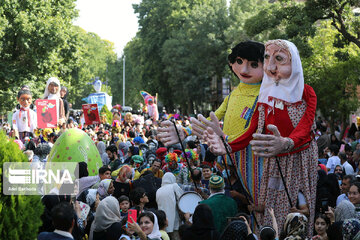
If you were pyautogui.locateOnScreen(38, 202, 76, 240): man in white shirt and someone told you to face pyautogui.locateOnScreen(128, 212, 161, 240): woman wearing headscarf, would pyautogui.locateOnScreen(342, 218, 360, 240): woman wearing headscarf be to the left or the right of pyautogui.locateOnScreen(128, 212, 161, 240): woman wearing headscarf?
right

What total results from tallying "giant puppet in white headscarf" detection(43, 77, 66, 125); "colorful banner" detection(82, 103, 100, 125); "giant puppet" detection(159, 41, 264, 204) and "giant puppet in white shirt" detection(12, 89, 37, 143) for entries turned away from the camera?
0

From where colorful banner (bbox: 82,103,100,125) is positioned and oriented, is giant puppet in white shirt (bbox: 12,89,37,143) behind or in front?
in front

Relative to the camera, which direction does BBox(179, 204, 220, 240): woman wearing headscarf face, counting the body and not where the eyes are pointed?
away from the camera

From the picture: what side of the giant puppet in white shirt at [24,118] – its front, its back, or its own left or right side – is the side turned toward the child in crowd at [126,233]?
front

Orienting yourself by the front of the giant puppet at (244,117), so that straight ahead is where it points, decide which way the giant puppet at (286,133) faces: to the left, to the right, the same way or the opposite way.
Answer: the same way

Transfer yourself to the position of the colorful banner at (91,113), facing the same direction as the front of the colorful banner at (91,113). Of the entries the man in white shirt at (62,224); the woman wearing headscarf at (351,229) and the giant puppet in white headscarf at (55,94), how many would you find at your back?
0

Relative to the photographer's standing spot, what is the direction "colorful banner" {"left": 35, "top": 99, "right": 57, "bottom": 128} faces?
facing the viewer

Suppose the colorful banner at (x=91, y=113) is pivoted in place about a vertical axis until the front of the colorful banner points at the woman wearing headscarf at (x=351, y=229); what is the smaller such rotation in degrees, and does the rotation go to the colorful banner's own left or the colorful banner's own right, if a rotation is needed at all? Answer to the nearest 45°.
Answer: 0° — it already faces them

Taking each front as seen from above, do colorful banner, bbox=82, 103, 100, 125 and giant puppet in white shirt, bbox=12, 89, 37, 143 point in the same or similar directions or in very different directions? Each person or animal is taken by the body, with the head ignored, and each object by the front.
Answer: same or similar directions

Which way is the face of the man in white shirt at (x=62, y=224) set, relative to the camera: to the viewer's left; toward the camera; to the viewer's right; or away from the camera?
away from the camera

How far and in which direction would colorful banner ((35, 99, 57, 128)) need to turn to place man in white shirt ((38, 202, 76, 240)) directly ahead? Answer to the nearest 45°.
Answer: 0° — it already faces them

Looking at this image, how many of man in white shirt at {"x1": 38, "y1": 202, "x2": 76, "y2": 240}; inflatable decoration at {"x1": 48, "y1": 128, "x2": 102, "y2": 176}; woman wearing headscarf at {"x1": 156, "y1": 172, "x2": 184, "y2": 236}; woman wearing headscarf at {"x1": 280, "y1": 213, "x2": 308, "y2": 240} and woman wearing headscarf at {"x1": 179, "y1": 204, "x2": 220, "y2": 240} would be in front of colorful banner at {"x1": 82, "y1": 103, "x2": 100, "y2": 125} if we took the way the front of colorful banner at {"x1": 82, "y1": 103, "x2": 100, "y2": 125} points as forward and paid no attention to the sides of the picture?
5

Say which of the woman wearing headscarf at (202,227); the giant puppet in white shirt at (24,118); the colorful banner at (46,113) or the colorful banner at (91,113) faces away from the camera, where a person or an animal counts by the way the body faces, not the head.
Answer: the woman wearing headscarf

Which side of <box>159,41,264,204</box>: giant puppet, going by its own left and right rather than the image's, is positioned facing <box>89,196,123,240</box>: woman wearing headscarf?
front

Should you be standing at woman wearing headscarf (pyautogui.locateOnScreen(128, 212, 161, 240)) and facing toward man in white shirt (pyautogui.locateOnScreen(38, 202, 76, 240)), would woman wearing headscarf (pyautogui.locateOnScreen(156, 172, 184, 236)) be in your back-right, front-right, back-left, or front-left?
back-right

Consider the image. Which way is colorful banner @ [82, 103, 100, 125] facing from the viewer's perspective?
toward the camera

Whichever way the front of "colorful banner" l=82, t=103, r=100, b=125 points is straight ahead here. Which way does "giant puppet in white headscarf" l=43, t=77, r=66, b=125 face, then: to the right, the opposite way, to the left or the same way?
the same way
